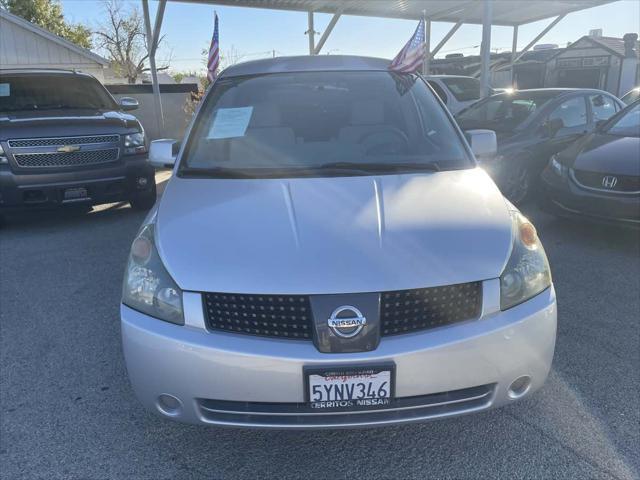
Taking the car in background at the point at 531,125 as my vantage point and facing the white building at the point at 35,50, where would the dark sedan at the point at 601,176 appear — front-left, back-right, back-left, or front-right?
back-left

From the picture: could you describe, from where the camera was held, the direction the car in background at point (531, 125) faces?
facing the viewer and to the left of the viewer

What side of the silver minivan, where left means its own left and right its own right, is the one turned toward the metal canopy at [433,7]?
back

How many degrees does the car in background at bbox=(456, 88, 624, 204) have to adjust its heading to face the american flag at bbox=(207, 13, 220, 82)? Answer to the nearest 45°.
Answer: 0° — it already faces it

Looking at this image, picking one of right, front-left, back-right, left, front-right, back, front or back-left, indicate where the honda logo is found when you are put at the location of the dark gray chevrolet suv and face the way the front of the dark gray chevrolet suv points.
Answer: front-left

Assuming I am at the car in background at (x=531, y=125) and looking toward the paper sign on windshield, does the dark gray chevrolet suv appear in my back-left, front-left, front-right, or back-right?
front-right

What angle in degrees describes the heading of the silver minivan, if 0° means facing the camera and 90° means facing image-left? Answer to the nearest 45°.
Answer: approximately 0°

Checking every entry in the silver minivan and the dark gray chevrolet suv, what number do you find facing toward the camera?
2

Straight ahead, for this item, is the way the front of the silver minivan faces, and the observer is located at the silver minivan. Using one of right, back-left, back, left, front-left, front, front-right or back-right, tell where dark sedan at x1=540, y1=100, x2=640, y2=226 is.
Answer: back-left

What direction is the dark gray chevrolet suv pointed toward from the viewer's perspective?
toward the camera

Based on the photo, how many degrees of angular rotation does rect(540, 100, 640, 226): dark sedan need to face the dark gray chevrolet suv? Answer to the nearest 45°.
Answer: approximately 45° to its right
